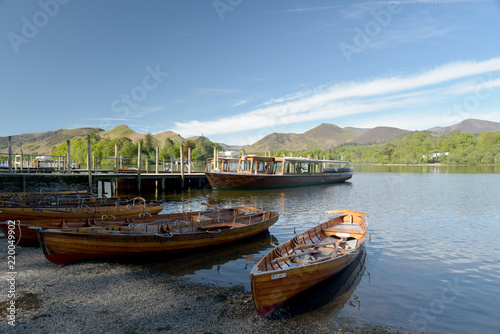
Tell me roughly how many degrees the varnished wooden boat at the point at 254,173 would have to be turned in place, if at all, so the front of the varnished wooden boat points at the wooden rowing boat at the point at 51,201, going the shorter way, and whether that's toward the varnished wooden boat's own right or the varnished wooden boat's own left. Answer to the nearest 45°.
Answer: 0° — it already faces it
